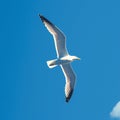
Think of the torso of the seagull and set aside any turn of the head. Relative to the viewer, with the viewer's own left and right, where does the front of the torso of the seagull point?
facing to the right of the viewer
